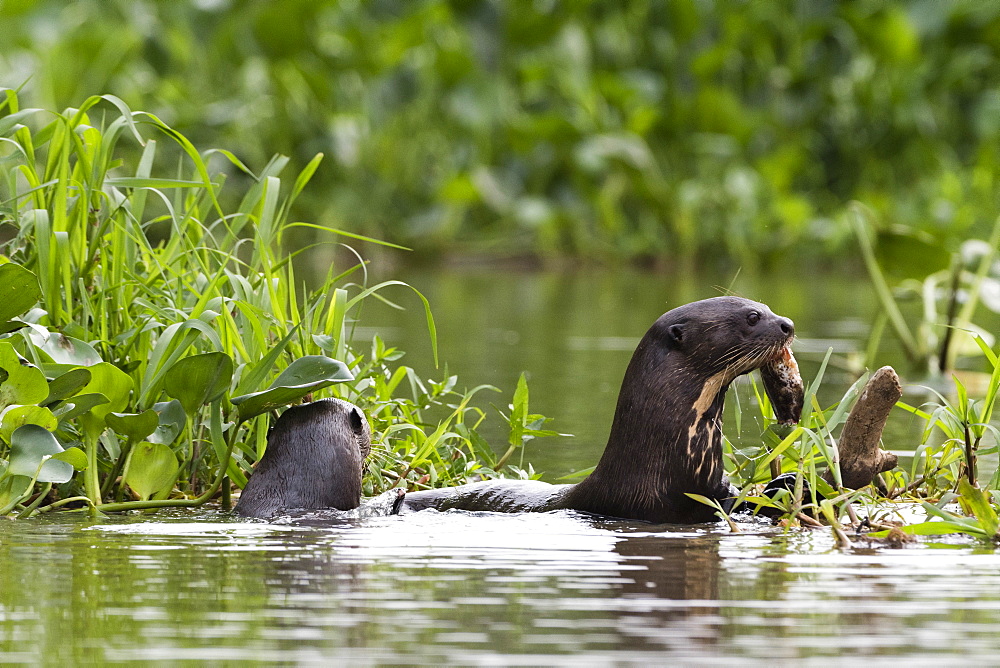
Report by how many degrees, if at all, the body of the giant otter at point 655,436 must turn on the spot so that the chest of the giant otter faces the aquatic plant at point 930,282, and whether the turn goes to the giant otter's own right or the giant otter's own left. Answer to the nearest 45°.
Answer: approximately 45° to the giant otter's own left

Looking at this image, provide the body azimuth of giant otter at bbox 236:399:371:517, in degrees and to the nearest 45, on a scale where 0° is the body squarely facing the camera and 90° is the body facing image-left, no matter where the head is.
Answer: approximately 225°

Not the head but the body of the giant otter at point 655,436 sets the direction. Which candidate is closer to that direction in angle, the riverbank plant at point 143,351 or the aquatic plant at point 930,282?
the aquatic plant

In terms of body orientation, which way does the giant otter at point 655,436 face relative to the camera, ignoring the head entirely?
to the viewer's right

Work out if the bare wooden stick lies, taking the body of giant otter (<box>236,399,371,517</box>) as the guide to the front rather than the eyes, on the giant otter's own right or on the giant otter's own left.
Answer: on the giant otter's own right

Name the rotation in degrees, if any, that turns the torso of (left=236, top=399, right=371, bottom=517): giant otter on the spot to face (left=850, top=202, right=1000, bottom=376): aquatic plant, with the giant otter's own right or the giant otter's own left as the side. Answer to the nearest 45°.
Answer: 0° — it already faces it

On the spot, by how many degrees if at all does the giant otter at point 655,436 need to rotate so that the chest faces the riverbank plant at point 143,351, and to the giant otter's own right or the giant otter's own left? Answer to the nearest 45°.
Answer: approximately 180°

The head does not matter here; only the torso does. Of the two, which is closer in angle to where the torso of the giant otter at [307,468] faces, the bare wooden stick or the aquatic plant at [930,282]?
the aquatic plant
